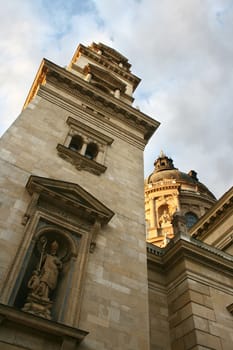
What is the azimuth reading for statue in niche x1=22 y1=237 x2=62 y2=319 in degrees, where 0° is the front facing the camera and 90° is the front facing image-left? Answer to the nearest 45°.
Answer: approximately 0°
